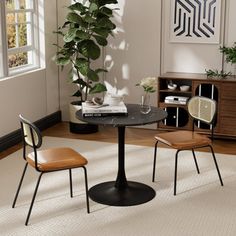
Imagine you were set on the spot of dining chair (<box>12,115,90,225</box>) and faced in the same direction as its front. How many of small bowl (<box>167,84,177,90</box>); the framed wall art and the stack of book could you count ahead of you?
3

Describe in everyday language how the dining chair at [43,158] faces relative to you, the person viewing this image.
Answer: facing away from the viewer and to the right of the viewer

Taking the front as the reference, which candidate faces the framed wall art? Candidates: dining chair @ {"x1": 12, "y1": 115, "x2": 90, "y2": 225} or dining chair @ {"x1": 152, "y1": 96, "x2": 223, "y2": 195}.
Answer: dining chair @ {"x1": 12, "y1": 115, "x2": 90, "y2": 225}

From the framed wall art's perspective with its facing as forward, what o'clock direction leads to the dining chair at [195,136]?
The dining chair is roughly at 12 o'clock from the framed wall art.

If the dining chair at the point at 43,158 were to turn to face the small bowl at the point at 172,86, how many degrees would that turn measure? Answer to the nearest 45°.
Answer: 0° — it already faces it

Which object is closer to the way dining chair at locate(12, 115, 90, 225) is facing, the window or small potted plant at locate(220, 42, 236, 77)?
the small potted plant

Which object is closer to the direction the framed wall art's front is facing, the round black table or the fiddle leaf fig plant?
the round black table

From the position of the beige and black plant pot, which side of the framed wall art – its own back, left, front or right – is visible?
right

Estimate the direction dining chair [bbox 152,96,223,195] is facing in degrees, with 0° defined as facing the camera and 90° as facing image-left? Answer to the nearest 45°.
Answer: approximately 45°

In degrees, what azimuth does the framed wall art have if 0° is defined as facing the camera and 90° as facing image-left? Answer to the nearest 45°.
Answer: approximately 0°

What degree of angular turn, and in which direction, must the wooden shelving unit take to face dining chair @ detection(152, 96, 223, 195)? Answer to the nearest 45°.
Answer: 0° — it already faces it

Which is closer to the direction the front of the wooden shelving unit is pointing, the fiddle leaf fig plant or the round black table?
the round black table

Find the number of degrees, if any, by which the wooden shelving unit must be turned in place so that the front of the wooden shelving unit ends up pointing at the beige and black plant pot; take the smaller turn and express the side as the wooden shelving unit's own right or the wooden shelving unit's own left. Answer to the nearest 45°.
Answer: approximately 90° to the wooden shelving unit's own right

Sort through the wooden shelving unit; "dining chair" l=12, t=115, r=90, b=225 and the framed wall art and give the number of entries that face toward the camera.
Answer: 2
